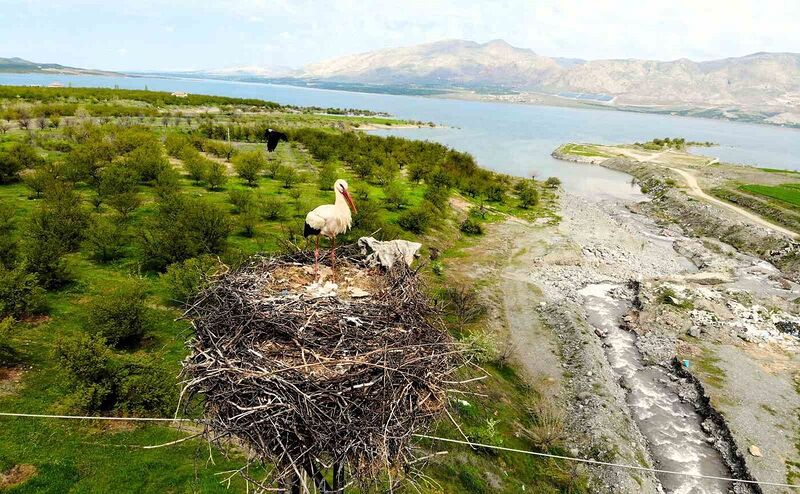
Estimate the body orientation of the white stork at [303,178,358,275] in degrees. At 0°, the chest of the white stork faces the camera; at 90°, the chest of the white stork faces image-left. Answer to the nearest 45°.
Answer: approximately 315°

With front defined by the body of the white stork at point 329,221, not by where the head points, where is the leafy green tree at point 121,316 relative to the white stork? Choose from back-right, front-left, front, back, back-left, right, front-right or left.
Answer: back

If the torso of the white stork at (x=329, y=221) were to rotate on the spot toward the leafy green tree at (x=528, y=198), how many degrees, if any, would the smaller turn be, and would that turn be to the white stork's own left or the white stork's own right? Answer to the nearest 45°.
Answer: approximately 90° to the white stork's own left

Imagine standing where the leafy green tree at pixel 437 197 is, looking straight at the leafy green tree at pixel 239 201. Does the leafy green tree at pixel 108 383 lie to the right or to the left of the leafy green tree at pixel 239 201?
left

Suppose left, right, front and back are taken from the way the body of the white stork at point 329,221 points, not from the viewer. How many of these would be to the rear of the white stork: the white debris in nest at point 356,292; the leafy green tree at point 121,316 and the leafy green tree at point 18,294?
2

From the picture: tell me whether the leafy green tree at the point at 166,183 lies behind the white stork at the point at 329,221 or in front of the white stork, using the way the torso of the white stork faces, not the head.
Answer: behind

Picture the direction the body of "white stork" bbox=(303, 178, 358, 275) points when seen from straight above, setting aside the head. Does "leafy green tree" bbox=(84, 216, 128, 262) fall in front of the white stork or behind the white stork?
behind

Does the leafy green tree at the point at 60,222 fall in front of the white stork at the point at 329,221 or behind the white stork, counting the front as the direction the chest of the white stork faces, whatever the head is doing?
behind

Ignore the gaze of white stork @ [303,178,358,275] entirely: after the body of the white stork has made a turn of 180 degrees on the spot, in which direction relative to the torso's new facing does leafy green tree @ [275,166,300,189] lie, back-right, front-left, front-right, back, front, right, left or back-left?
front-right

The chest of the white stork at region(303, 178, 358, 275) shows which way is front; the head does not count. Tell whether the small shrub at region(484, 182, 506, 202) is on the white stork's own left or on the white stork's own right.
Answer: on the white stork's own left
